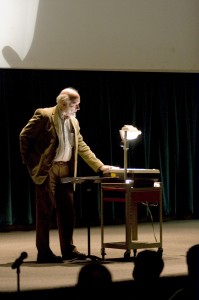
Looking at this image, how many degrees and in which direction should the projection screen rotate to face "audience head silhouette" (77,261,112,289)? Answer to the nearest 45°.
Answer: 0° — it already faces them

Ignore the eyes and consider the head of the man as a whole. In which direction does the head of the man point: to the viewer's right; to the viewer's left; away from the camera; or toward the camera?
to the viewer's right

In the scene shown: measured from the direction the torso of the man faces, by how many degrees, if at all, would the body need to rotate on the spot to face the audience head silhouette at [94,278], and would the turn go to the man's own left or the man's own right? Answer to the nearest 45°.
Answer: approximately 45° to the man's own right

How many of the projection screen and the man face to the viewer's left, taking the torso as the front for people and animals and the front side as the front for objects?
0

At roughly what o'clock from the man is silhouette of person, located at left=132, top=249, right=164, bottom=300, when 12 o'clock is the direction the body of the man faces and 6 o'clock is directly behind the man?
The silhouette of person is roughly at 1 o'clock from the man.

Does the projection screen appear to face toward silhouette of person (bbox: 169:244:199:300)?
yes

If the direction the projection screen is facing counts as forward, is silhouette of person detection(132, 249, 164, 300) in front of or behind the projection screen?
in front

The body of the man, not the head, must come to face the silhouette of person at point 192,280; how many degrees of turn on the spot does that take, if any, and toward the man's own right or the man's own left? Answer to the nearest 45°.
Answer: approximately 45° to the man's own right
